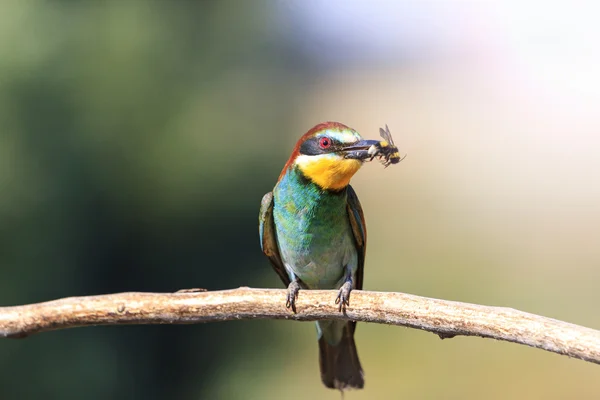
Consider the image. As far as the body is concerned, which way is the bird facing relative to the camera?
toward the camera
